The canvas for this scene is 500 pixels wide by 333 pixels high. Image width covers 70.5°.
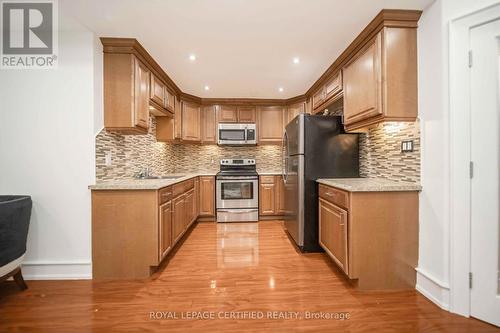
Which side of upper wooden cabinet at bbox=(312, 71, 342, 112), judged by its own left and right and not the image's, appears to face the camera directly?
left

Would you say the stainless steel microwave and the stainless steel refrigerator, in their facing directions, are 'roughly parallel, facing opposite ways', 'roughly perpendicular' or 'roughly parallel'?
roughly perpendicular

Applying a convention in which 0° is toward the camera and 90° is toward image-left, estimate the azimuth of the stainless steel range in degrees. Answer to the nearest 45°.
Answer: approximately 0°

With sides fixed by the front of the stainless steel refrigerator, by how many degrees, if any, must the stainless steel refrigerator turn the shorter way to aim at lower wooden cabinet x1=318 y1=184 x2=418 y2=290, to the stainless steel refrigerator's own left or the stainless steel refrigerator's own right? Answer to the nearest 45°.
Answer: approximately 135° to the stainless steel refrigerator's own left

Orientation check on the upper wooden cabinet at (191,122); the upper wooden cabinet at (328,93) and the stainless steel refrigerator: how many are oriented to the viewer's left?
2
